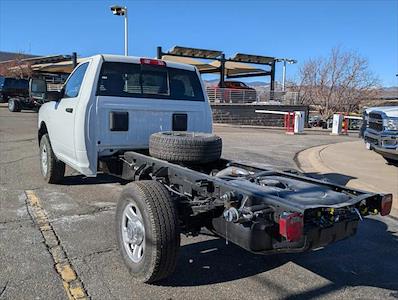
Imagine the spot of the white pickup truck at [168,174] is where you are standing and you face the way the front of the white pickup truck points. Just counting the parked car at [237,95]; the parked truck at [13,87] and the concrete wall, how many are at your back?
0

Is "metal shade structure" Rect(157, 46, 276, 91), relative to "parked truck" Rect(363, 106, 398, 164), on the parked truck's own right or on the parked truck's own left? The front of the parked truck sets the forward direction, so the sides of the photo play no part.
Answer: on the parked truck's own right

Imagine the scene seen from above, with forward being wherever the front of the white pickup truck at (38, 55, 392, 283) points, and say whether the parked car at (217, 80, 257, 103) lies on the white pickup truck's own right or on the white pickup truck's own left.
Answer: on the white pickup truck's own right

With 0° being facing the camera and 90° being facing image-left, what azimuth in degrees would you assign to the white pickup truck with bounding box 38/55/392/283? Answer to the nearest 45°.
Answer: approximately 135°

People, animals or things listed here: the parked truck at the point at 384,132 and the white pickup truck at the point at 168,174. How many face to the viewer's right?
0

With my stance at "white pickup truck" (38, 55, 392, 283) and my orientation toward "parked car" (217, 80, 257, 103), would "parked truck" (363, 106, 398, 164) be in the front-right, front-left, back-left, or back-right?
front-right

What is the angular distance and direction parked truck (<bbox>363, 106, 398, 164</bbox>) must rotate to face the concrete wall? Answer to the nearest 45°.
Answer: approximately 90° to its right

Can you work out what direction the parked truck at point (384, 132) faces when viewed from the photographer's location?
facing the viewer and to the left of the viewer

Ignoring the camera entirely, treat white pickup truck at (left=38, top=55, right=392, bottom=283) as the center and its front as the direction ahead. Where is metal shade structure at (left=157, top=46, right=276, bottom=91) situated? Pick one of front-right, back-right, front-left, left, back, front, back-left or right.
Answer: front-right

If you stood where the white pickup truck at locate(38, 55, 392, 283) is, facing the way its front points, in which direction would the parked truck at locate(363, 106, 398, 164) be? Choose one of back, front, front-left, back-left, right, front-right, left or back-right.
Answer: right
